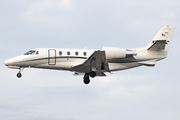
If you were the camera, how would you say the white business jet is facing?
facing to the left of the viewer
